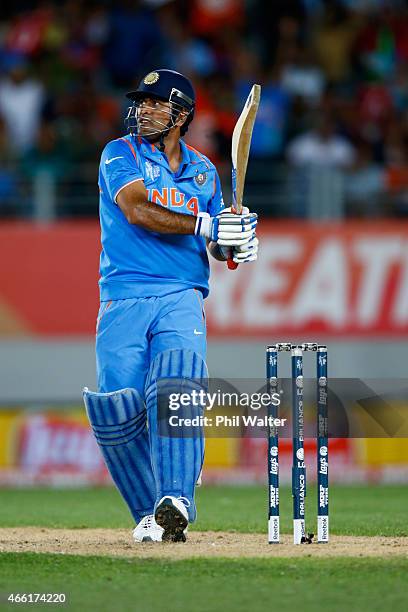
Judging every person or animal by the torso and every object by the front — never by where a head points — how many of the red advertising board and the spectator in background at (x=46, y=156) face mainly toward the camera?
2

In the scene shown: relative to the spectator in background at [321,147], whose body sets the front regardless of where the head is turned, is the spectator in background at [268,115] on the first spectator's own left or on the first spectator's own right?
on the first spectator's own right

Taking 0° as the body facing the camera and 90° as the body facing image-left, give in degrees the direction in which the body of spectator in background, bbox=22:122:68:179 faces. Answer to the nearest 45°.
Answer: approximately 0°

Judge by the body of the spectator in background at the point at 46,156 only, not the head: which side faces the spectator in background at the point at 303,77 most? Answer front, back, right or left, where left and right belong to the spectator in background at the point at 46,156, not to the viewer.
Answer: left
